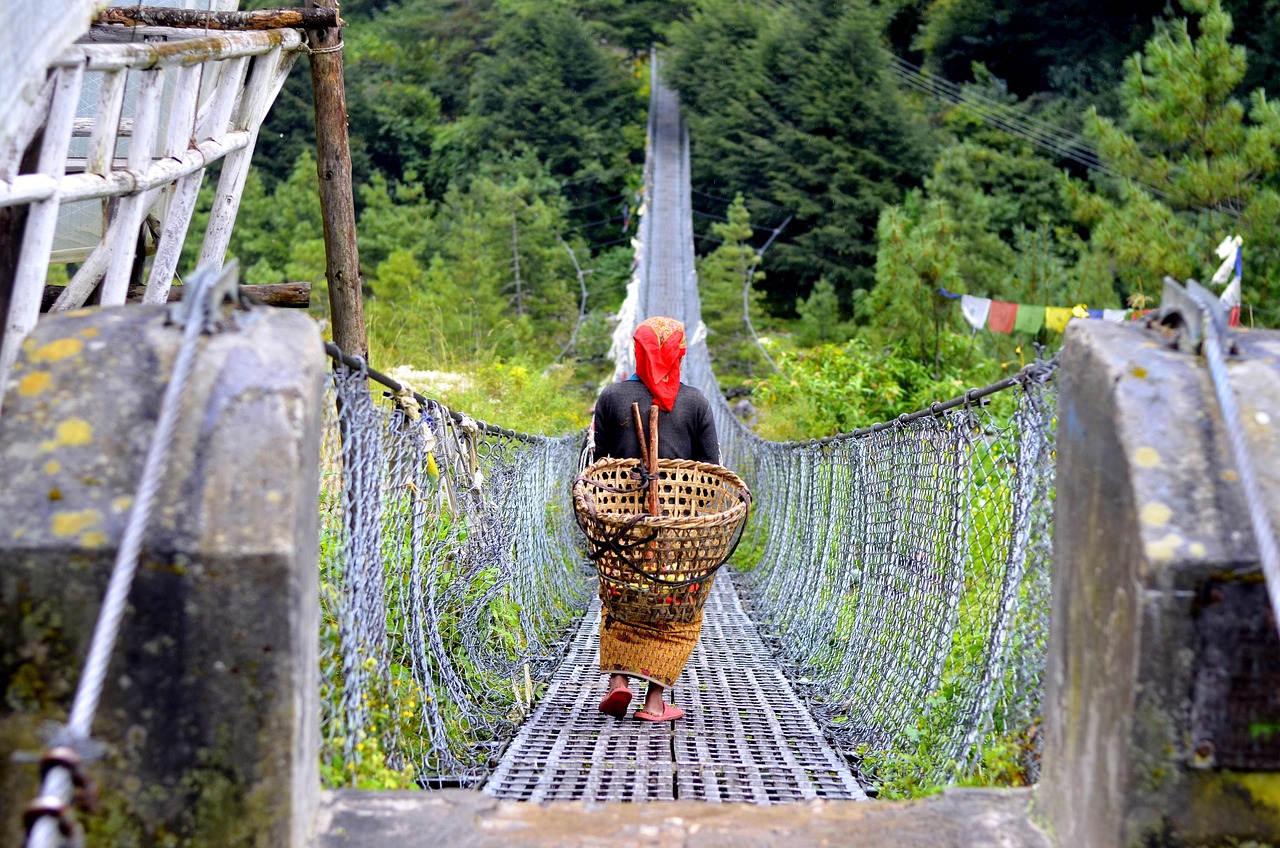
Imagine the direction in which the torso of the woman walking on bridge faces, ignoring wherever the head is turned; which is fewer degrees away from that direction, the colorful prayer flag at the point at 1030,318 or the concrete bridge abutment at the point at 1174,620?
the colorful prayer flag

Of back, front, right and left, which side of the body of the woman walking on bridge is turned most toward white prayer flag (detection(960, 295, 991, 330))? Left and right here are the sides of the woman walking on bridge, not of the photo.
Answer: front

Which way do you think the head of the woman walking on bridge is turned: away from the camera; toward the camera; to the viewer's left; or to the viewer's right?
away from the camera

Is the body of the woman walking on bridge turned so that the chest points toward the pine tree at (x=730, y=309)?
yes

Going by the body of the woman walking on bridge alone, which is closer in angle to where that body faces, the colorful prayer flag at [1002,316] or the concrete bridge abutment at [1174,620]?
the colorful prayer flag

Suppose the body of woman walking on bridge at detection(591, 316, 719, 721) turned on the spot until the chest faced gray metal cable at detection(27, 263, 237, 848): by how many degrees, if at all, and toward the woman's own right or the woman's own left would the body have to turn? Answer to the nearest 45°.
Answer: approximately 180°

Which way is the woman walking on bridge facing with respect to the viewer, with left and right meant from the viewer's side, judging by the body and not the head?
facing away from the viewer

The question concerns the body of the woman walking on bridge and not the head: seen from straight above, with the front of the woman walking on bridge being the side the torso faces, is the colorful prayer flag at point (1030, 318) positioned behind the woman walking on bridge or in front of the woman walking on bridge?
in front
